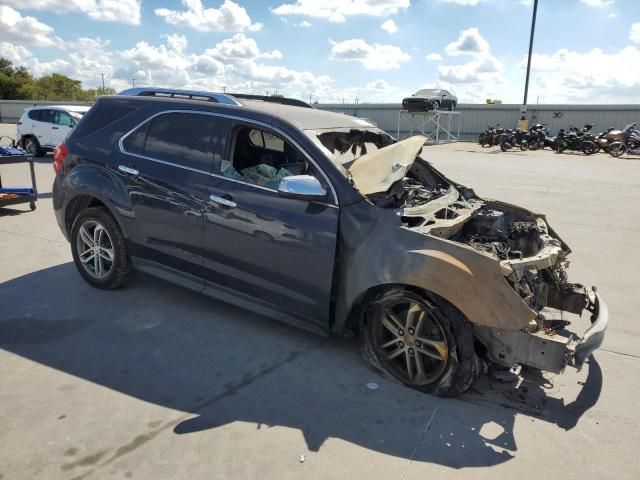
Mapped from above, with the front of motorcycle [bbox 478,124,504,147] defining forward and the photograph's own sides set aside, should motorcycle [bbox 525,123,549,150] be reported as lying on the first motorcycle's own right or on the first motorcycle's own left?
on the first motorcycle's own left

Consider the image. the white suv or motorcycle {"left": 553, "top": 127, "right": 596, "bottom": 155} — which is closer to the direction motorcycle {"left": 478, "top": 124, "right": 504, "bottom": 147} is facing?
the white suv

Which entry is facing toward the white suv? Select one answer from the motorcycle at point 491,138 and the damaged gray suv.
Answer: the motorcycle

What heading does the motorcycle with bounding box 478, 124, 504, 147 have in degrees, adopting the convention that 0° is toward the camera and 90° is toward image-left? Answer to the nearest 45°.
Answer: approximately 45°

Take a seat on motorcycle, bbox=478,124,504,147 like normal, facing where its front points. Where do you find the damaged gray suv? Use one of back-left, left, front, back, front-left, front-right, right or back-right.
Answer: front-left

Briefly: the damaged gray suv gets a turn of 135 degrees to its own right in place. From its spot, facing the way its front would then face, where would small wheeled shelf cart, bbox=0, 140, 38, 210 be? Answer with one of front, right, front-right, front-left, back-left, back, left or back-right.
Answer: front-right

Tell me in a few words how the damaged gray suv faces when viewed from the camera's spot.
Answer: facing the viewer and to the right of the viewer

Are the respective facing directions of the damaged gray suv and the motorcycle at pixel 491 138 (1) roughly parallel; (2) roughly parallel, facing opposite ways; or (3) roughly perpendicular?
roughly perpendicular

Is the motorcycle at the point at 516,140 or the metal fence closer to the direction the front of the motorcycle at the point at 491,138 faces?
the motorcycle

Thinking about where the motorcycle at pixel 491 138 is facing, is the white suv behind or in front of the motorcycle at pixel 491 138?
in front

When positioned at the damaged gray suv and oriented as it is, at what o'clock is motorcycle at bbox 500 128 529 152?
The motorcycle is roughly at 8 o'clock from the damaged gray suv.
